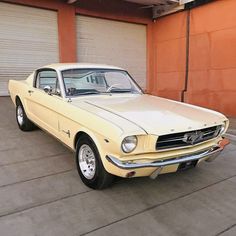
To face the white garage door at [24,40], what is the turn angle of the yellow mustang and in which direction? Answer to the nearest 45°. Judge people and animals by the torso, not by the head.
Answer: approximately 180°

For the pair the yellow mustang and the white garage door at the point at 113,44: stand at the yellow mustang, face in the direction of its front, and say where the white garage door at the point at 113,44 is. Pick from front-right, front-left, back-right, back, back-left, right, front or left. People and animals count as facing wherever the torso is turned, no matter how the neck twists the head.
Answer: back-left

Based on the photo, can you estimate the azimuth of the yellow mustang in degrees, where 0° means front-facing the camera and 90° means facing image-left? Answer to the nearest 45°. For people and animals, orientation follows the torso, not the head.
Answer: approximately 315°
